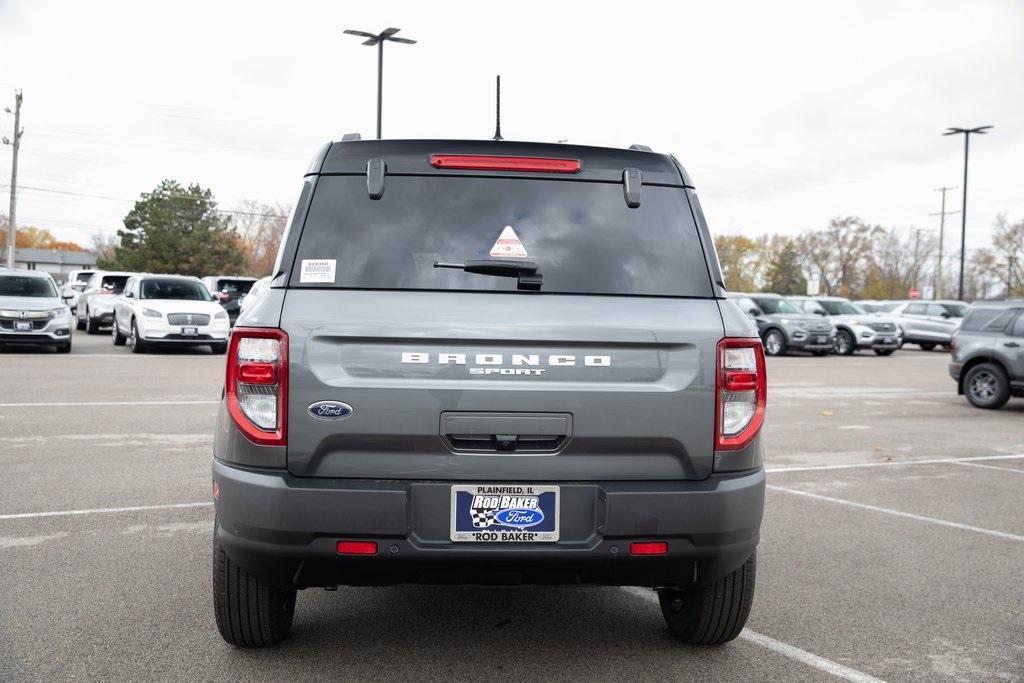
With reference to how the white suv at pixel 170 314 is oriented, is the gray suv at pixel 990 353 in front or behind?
in front

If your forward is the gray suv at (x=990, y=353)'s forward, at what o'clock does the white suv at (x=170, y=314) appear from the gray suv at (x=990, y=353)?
The white suv is roughly at 6 o'clock from the gray suv.

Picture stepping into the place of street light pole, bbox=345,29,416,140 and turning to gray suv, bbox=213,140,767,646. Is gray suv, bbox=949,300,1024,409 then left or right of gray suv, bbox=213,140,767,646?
left

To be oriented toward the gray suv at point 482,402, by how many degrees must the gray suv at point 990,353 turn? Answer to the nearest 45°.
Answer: approximately 90° to its right

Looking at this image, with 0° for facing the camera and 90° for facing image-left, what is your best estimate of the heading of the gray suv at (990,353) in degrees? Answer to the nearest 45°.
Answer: approximately 270°

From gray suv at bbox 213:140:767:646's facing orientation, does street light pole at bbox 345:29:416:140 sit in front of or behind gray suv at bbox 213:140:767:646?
in front

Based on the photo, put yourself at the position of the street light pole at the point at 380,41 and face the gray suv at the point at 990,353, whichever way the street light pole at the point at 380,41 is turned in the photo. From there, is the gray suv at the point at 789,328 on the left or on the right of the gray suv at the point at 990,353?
left

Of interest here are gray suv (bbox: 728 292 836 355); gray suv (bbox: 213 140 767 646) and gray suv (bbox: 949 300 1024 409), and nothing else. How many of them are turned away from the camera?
1

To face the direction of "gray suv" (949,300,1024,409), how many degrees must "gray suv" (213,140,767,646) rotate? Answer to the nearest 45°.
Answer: approximately 45° to its right

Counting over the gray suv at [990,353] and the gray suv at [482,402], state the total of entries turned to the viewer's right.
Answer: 1

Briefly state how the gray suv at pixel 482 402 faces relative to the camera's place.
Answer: facing away from the viewer

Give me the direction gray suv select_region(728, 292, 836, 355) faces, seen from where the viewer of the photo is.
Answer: facing the viewer and to the right of the viewer

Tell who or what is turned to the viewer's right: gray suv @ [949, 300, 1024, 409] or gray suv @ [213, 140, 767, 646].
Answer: gray suv @ [949, 300, 1024, 409]
